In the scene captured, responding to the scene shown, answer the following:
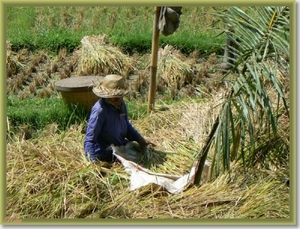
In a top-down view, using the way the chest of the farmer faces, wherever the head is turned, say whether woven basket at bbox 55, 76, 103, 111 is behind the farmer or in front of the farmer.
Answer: behind

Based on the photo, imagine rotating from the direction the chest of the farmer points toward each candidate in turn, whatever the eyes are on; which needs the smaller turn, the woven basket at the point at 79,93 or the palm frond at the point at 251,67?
the palm frond

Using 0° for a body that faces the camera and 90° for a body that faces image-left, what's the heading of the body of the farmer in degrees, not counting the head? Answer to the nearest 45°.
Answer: approximately 315°

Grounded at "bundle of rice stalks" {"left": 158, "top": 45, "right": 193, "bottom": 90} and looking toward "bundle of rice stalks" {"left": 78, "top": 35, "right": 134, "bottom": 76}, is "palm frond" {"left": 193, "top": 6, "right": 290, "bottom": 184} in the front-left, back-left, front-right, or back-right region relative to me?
back-left

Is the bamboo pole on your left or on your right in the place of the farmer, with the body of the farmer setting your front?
on your left

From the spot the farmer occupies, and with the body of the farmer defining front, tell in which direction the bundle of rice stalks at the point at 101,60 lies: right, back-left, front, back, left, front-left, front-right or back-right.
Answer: back-left

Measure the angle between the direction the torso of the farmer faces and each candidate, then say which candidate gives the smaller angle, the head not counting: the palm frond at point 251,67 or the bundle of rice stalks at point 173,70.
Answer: the palm frond

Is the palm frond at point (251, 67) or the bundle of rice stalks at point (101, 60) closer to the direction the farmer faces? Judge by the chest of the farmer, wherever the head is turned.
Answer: the palm frond
